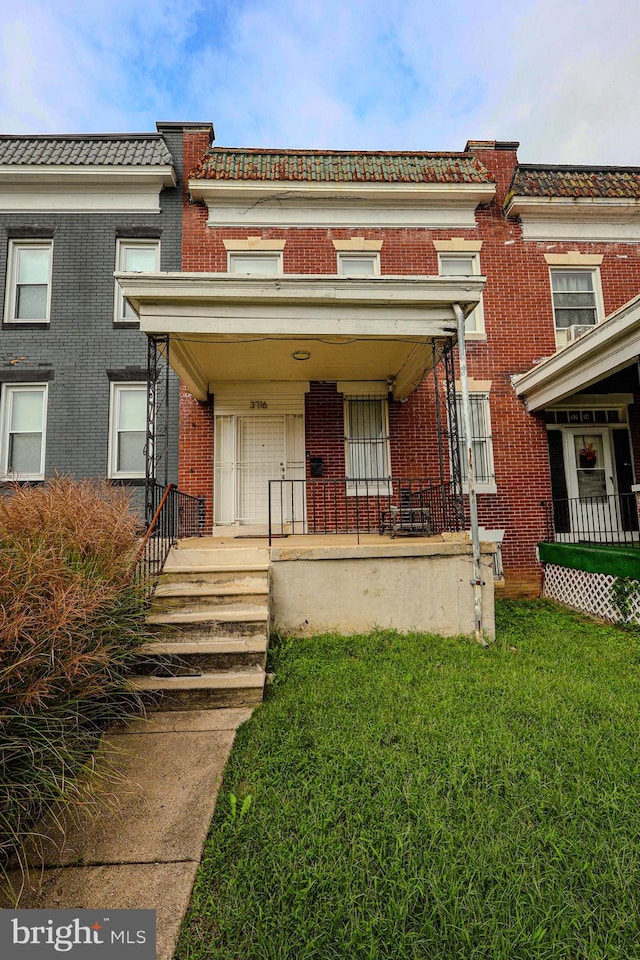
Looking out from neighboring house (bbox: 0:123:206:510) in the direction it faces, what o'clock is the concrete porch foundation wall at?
The concrete porch foundation wall is roughly at 11 o'clock from the neighboring house.

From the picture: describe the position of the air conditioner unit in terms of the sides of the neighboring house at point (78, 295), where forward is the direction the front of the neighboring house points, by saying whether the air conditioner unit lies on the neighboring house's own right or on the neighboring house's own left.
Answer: on the neighboring house's own left

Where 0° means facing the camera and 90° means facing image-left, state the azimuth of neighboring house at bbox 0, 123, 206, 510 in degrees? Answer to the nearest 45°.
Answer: approximately 0°

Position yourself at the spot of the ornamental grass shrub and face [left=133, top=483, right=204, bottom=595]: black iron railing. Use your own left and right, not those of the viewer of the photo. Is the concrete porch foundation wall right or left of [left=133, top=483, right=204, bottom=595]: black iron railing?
right

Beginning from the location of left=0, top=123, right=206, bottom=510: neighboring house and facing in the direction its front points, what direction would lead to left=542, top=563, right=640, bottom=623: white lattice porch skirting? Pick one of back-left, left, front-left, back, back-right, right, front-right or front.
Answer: front-left

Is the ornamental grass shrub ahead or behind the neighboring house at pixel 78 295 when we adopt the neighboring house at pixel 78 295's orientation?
ahead

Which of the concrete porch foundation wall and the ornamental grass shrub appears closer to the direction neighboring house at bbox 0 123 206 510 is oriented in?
the ornamental grass shrub
